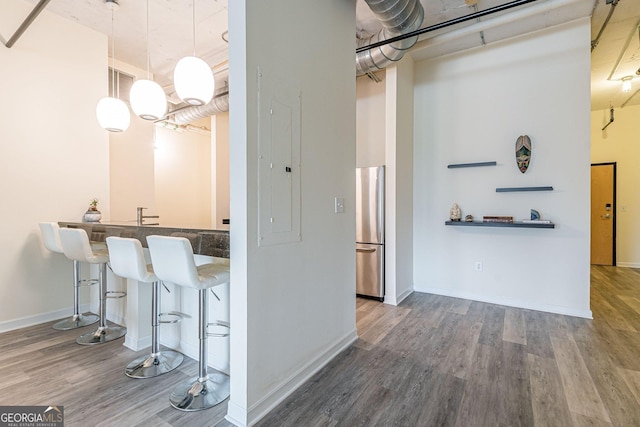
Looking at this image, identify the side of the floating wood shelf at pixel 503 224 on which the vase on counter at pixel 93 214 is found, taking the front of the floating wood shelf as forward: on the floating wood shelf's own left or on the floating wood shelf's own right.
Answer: on the floating wood shelf's own right

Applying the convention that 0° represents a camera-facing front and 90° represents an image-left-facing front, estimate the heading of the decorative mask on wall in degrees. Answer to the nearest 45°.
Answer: approximately 0°

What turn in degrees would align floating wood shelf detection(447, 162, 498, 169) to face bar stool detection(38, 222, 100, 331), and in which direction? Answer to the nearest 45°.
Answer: approximately 45° to its right

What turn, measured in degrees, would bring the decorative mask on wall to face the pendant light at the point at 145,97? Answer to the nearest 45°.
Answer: approximately 45° to its right

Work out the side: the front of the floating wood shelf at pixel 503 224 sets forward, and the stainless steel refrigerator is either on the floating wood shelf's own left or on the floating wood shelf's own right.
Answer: on the floating wood shelf's own right

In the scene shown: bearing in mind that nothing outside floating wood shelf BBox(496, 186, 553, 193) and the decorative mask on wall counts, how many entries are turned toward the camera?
2
